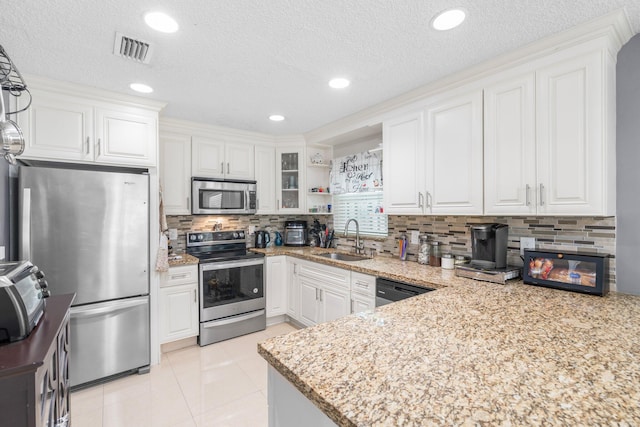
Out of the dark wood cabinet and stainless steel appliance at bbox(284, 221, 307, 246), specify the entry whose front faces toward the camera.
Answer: the stainless steel appliance

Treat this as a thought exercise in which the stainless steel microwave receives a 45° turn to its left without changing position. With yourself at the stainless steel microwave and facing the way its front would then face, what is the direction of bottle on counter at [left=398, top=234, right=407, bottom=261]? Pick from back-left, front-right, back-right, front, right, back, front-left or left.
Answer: front

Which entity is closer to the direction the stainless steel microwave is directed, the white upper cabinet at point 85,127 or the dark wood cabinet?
the dark wood cabinet

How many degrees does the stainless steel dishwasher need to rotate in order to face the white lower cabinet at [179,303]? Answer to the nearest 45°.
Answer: approximately 45° to its right

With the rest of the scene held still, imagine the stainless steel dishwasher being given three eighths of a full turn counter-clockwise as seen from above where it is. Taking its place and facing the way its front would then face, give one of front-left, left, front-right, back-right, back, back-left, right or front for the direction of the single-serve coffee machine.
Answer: front

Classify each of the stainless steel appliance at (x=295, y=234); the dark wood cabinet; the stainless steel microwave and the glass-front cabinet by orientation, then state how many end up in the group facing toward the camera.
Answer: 3

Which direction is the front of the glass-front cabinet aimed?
toward the camera

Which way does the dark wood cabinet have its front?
to the viewer's right

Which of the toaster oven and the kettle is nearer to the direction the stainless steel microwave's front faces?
the toaster oven

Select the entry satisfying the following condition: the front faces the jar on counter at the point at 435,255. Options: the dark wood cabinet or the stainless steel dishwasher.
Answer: the dark wood cabinet

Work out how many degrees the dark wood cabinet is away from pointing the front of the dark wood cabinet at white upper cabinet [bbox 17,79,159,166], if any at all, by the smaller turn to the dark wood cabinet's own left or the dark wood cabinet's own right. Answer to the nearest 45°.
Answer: approximately 90° to the dark wood cabinet's own left

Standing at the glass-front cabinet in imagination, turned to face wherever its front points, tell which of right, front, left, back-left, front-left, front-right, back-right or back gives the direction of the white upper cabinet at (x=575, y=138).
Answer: front-left

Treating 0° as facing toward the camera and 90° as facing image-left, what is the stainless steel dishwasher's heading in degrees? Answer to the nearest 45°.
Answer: approximately 45°

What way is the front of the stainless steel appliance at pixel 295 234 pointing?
toward the camera

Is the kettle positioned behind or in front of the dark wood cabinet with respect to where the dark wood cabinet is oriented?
in front

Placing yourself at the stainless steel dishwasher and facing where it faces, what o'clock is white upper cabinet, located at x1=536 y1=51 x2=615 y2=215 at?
The white upper cabinet is roughly at 8 o'clock from the stainless steel dishwasher.

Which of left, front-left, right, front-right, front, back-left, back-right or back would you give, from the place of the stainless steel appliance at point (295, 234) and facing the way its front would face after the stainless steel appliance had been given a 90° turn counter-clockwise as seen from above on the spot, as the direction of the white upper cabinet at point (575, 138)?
front-right

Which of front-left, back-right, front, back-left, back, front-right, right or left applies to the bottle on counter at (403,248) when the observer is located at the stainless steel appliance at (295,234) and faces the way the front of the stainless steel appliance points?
front-left

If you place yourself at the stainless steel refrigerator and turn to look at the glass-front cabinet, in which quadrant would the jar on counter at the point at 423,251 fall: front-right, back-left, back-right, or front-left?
front-right
